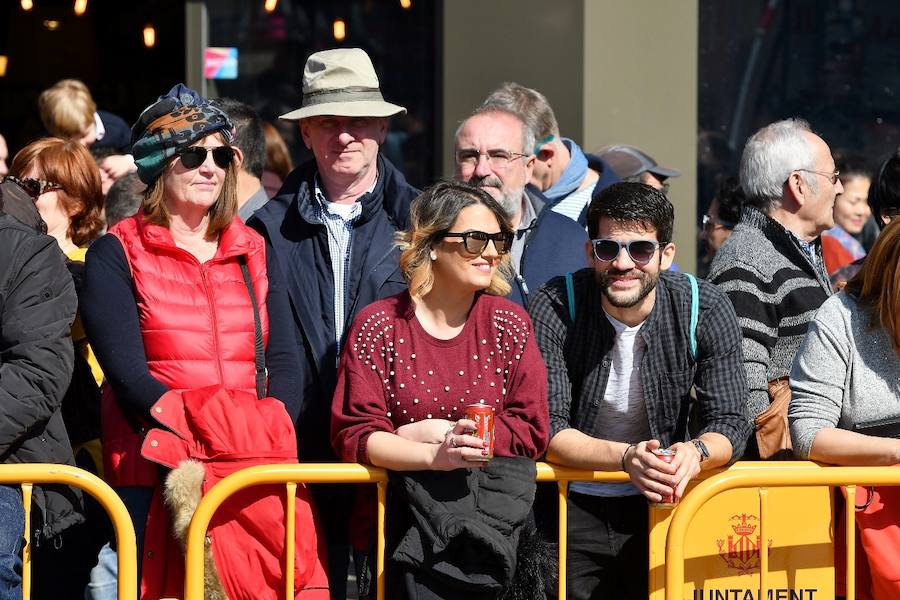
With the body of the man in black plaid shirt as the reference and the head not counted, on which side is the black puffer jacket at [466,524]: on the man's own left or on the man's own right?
on the man's own right

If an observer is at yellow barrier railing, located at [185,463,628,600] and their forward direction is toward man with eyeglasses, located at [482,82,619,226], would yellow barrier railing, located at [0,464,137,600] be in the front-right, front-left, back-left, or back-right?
back-left

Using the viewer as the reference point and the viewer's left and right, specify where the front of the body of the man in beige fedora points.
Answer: facing the viewer

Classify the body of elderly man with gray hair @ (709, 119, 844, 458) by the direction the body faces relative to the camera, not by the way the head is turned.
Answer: to the viewer's right

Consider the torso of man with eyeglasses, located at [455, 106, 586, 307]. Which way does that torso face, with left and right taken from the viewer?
facing the viewer and to the left of the viewer

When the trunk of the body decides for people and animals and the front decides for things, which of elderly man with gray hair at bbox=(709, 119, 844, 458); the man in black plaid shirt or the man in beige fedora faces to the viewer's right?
the elderly man with gray hair

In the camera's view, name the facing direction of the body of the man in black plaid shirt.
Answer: toward the camera

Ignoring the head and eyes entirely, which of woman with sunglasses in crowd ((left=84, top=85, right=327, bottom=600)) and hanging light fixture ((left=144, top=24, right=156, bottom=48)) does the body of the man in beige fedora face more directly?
the woman with sunglasses in crowd

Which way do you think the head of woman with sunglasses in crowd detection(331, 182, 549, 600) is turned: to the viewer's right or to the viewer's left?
to the viewer's right
